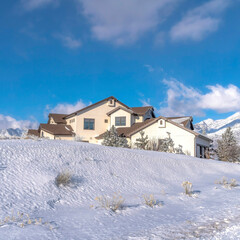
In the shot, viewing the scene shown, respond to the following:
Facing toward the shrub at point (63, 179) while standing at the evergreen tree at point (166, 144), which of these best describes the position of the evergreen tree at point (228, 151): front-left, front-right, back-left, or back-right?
back-left
